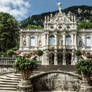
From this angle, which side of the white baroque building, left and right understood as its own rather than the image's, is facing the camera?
front

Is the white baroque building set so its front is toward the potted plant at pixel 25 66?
yes

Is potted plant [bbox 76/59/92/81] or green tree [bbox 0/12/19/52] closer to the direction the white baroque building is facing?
the potted plant

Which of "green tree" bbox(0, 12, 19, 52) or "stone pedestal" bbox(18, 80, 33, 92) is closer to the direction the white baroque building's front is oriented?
the stone pedestal

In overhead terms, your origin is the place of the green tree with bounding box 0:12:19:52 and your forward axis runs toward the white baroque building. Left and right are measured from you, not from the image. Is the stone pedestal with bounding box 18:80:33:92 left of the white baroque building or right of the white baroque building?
right

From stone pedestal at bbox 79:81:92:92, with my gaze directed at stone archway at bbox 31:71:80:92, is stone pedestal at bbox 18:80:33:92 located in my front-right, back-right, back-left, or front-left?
front-left

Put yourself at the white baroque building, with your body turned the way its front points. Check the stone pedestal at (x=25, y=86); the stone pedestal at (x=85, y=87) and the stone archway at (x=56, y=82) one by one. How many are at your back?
0

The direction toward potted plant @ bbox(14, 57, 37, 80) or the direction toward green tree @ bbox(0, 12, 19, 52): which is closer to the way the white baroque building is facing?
the potted plant

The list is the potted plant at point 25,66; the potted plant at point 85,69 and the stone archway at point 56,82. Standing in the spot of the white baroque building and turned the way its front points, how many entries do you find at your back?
0

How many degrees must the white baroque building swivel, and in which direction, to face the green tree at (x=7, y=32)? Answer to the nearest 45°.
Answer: approximately 90° to its right

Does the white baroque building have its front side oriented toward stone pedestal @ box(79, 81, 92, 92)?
yes

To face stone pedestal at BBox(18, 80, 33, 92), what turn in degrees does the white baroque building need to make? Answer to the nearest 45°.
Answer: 0° — it already faces it

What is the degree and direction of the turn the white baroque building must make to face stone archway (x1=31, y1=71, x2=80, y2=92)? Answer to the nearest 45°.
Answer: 0° — it already faces it

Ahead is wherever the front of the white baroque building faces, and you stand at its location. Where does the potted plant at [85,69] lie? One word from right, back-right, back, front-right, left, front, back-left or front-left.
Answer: front

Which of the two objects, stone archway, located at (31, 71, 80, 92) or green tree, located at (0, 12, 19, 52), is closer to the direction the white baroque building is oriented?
the stone archway
